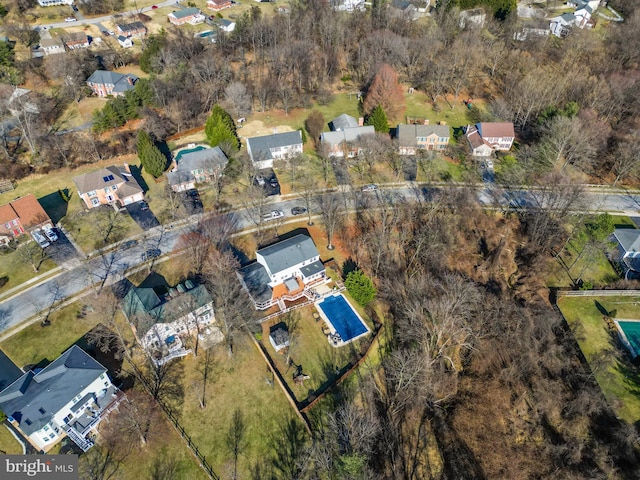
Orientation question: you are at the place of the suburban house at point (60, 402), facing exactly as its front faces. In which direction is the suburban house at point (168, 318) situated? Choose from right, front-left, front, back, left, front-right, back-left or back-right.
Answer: back-right

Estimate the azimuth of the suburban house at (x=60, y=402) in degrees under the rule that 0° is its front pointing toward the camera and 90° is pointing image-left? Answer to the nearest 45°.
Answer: approximately 135°
